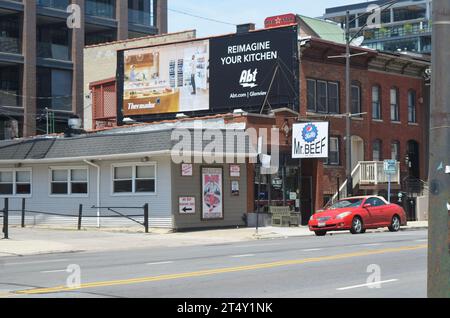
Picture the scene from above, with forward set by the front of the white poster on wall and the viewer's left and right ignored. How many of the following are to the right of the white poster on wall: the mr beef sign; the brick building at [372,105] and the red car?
0

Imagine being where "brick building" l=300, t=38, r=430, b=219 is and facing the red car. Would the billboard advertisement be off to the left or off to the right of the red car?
right

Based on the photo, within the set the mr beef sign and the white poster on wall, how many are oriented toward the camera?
2

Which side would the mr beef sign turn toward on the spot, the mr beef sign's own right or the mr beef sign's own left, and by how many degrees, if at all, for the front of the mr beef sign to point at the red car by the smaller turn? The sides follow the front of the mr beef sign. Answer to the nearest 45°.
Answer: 0° — it already faces it

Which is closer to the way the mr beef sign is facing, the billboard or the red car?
the red car

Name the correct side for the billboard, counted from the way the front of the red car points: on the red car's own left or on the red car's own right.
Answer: on the red car's own right

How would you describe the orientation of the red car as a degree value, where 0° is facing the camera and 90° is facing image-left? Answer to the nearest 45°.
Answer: approximately 45°

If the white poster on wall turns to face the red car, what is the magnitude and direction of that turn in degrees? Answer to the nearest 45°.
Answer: approximately 45° to its left

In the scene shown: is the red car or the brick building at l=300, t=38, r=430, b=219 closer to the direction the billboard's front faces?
the red car

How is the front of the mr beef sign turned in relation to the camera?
facing the viewer

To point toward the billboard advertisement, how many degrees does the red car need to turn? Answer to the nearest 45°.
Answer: approximately 90° to its right

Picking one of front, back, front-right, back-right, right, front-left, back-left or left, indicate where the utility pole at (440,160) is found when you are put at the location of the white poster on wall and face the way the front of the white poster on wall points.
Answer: front

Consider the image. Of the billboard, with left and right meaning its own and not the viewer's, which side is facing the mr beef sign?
left
